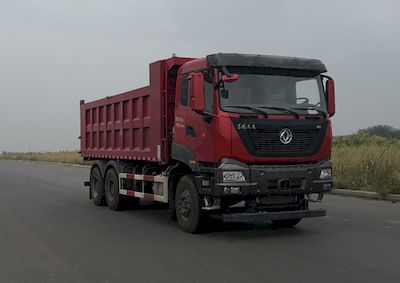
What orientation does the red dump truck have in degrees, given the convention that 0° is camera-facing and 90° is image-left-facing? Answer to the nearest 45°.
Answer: approximately 315°
